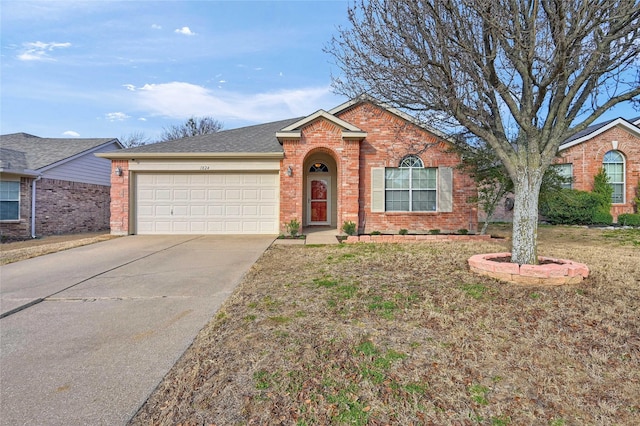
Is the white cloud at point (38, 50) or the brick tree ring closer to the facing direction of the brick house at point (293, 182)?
the brick tree ring

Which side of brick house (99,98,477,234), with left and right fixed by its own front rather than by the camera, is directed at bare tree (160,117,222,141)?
back

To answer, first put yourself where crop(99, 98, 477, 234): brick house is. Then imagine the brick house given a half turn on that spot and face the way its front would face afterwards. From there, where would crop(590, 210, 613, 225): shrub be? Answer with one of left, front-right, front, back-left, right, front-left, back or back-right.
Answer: right

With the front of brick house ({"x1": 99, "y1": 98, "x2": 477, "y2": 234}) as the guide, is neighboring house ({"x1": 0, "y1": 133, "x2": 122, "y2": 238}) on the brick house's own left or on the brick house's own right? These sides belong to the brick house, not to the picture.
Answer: on the brick house's own right

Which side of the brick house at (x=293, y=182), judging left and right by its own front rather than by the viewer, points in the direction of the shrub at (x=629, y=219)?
left

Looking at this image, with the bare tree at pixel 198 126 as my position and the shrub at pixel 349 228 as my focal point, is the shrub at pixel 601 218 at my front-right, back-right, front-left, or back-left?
front-left

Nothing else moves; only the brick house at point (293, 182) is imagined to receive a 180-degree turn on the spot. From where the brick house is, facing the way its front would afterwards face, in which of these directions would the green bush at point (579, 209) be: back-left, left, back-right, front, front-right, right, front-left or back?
right

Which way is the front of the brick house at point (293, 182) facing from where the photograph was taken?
facing the viewer

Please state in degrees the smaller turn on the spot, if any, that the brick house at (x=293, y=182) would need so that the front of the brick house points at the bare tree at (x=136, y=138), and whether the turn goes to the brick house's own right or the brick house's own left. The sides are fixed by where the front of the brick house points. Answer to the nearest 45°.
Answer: approximately 135° to the brick house's own right
